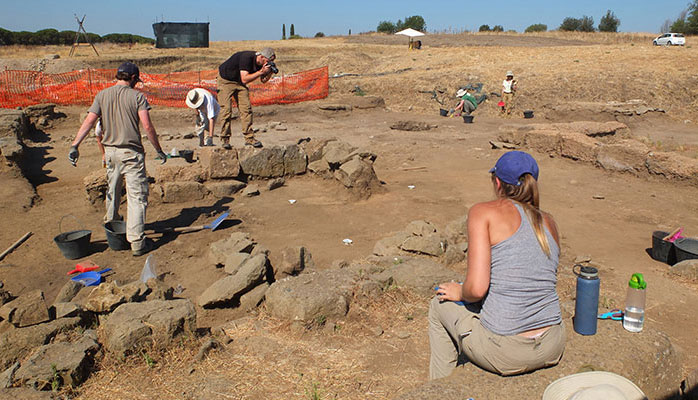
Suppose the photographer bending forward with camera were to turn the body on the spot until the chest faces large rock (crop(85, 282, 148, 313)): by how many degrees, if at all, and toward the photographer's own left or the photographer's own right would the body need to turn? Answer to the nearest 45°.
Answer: approximately 90° to the photographer's own right

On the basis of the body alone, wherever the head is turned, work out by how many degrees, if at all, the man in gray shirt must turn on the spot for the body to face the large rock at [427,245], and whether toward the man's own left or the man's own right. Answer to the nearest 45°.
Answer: approximately 135° to the man's own right

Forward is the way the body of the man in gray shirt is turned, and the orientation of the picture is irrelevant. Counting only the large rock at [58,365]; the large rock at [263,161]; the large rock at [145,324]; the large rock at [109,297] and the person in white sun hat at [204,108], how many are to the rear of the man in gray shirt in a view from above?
3

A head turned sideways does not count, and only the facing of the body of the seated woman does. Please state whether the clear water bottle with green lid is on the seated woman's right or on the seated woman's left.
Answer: on the seated woman's right

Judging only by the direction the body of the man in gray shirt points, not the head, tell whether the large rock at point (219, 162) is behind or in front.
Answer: in front

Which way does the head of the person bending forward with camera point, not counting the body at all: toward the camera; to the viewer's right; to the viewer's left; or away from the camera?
to the viewer's right

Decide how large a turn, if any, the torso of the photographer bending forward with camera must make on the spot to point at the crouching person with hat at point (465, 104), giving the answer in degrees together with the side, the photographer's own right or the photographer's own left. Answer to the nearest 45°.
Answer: approximately 45° to the photographer's own left

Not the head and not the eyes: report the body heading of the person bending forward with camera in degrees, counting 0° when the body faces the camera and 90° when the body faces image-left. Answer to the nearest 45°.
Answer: approximately 270°

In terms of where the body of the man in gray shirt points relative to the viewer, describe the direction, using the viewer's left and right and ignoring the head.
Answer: facing away from the viewer

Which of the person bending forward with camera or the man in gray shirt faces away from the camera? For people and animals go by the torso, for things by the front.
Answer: the man in gray shirt
